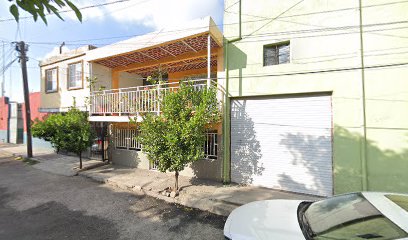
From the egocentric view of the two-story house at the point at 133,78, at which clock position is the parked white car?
The parked white car is roughly at 10 o'clock from the two-story house.

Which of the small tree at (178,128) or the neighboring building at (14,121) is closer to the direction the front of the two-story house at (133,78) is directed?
the small tree

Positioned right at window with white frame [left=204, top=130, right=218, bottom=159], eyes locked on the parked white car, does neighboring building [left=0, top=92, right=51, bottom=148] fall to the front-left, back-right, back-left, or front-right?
back-right

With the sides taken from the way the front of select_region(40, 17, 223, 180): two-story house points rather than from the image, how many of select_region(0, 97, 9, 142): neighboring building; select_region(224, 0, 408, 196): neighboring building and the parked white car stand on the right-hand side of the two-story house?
1

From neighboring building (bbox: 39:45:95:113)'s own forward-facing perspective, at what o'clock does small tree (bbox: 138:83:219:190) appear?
The small tree is roughly at 10 o'clock from the neighboring building.

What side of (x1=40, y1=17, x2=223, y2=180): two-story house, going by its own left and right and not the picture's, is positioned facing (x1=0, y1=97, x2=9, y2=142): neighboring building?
right

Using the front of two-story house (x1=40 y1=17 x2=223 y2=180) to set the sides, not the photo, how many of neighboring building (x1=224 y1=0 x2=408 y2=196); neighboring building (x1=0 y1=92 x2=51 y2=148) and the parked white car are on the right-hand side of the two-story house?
1

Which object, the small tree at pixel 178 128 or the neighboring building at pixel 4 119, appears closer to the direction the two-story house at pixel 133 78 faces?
the small tree

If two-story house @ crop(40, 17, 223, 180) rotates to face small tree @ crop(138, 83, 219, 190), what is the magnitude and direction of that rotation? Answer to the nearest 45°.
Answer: approximately 45° to its left

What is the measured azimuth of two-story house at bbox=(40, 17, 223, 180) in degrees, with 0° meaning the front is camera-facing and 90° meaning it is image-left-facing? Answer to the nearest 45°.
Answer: approximately 45°
